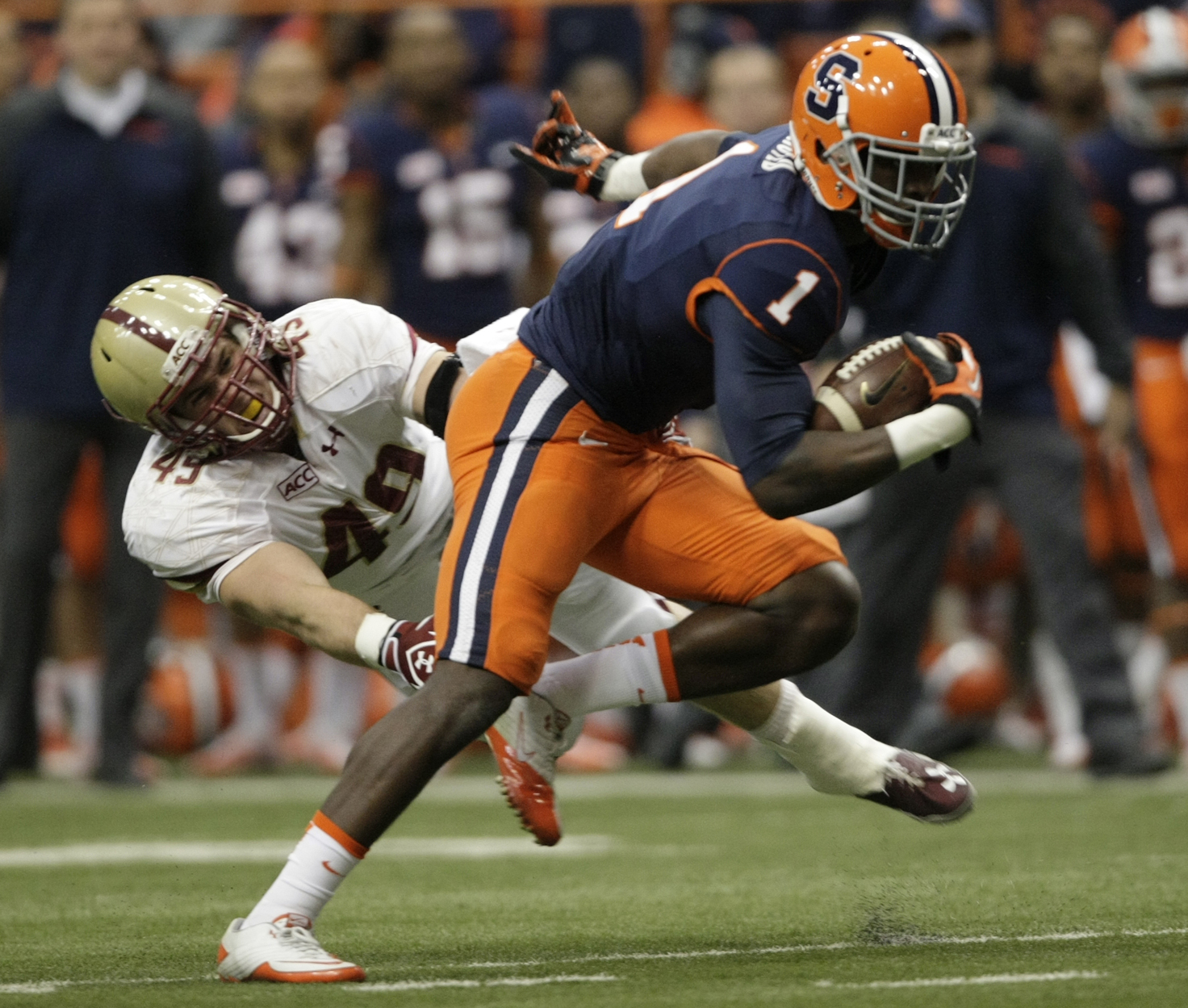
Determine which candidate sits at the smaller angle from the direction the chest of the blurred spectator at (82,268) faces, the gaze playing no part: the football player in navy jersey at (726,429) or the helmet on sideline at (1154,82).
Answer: the football player in navy jersey

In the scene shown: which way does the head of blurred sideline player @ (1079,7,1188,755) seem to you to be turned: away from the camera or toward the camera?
toward the camera

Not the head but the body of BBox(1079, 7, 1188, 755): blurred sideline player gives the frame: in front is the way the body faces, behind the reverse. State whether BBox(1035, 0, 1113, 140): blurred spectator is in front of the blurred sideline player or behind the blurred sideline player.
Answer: behind

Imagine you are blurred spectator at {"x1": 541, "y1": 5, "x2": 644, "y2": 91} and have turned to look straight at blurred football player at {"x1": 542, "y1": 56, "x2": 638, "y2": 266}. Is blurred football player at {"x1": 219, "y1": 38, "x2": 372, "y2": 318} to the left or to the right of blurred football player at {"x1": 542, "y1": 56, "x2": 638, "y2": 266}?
right

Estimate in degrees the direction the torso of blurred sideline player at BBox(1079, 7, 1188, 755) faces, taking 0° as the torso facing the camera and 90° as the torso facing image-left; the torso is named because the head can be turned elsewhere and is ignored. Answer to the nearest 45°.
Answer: approximately 0°

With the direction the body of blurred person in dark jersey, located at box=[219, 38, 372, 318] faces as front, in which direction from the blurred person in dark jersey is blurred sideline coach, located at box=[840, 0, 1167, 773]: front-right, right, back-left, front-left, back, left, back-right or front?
front-left

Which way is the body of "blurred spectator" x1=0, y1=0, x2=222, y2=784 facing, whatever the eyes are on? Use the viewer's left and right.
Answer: facing the viewer

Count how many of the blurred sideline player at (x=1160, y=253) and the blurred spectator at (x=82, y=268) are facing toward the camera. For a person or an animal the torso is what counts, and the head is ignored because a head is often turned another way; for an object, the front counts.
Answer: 2

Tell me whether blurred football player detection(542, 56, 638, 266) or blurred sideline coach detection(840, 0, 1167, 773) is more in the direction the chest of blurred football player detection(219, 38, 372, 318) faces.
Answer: the blurred sideline coach

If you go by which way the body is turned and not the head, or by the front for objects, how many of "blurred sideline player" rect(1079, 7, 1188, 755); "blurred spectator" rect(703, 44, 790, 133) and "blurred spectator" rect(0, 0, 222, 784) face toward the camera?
3

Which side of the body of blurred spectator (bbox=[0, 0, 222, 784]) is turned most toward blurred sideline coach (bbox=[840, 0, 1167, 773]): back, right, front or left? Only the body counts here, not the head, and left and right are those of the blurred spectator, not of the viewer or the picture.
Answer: left

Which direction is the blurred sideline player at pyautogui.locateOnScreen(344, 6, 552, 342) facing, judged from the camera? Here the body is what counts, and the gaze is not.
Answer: toward the camera

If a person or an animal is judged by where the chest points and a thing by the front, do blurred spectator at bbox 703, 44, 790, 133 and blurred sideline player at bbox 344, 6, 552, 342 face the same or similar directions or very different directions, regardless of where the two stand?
same or similar directions

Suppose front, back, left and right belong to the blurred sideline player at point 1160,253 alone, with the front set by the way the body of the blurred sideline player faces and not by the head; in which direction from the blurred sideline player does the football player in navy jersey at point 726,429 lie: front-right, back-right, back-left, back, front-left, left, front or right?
front

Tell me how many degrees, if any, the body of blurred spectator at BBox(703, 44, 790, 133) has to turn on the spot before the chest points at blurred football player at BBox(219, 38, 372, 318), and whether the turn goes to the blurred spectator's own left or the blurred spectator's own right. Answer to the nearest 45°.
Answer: approximately 90° to the blurred spectator's own right

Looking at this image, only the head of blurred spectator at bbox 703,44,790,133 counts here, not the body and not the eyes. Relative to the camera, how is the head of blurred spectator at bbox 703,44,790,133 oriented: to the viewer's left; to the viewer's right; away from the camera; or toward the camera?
toward the camera
